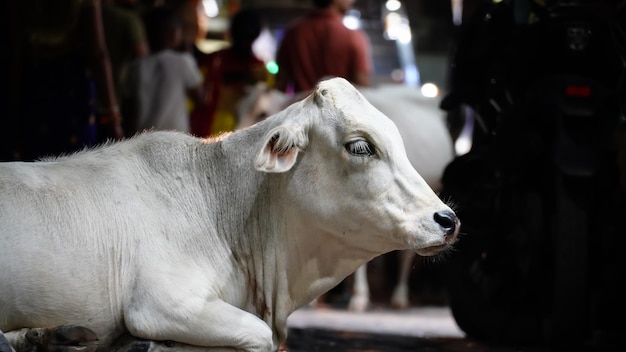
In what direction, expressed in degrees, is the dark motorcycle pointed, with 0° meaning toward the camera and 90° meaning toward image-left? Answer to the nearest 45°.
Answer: approximately 180°

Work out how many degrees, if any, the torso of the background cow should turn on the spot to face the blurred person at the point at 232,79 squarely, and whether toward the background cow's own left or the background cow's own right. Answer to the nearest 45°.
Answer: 0° — it already faces them

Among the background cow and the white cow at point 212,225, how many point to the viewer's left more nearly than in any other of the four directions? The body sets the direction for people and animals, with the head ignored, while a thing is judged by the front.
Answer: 1

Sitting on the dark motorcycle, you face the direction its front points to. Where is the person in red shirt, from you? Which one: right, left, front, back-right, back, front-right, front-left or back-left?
front-left

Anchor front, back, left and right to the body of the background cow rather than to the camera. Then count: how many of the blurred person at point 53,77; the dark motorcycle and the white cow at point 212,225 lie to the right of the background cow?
0

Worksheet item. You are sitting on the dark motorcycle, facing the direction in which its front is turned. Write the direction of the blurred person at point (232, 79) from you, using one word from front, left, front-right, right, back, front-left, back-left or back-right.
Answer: front-left

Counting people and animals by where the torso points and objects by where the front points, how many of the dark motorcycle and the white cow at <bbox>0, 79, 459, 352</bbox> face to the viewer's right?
1

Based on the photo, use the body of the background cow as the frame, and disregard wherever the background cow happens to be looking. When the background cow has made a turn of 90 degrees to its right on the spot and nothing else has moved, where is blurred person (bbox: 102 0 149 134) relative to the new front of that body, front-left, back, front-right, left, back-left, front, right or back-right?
left

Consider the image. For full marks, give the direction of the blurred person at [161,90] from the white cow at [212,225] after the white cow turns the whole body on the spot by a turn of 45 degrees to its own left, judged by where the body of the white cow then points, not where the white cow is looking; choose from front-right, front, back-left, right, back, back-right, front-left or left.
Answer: front-left

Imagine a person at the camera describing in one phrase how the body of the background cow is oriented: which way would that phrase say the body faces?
to the viewer's left

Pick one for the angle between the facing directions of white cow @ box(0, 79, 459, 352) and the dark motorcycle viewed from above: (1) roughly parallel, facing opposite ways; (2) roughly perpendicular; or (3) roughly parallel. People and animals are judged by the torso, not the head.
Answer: roughly perpendicular

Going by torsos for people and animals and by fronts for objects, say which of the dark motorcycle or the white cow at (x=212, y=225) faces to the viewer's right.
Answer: the white cow

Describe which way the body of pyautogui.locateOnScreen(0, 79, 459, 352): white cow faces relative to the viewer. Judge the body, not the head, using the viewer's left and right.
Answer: facing to the right of the viewer

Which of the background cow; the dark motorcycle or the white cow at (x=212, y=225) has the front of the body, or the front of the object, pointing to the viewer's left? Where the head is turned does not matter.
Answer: the background cow
